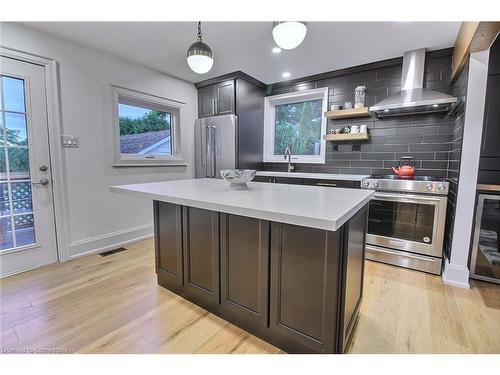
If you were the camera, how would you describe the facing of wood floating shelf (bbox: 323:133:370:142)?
facing the viewer

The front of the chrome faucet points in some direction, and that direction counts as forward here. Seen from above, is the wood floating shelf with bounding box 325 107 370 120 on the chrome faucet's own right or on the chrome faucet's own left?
on the chrome faucet's own left

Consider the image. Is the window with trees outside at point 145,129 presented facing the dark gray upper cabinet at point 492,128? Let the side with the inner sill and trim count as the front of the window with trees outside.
yes

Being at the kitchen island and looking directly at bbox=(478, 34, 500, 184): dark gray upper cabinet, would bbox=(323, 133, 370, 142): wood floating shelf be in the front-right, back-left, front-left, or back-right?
front-left

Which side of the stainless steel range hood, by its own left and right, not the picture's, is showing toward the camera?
front

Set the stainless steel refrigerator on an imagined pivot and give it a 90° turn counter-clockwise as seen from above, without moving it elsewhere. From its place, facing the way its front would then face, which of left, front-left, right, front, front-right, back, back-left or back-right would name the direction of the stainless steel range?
front

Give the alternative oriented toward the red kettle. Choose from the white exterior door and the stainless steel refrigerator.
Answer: the white exterior door

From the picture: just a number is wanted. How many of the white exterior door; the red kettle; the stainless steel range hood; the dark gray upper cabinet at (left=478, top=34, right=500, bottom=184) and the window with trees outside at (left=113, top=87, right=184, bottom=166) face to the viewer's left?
1

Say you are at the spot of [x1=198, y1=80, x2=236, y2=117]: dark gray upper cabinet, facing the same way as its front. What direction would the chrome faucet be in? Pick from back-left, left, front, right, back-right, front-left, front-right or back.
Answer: back-left

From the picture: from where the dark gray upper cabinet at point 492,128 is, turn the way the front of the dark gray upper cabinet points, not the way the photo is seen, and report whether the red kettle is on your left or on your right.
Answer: on your right

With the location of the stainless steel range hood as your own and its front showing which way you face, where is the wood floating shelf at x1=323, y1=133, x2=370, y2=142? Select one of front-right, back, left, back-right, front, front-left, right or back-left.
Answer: right

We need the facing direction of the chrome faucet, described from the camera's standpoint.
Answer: facing the viewer and to the left of the viewer

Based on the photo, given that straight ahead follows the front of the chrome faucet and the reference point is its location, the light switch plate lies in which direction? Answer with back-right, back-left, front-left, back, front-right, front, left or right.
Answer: front

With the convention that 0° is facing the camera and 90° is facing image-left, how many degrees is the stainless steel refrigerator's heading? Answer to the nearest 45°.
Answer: approximately 45°

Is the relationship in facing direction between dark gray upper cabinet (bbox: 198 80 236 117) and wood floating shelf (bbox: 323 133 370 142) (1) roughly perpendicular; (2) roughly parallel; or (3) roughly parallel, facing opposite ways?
roughly parallel
